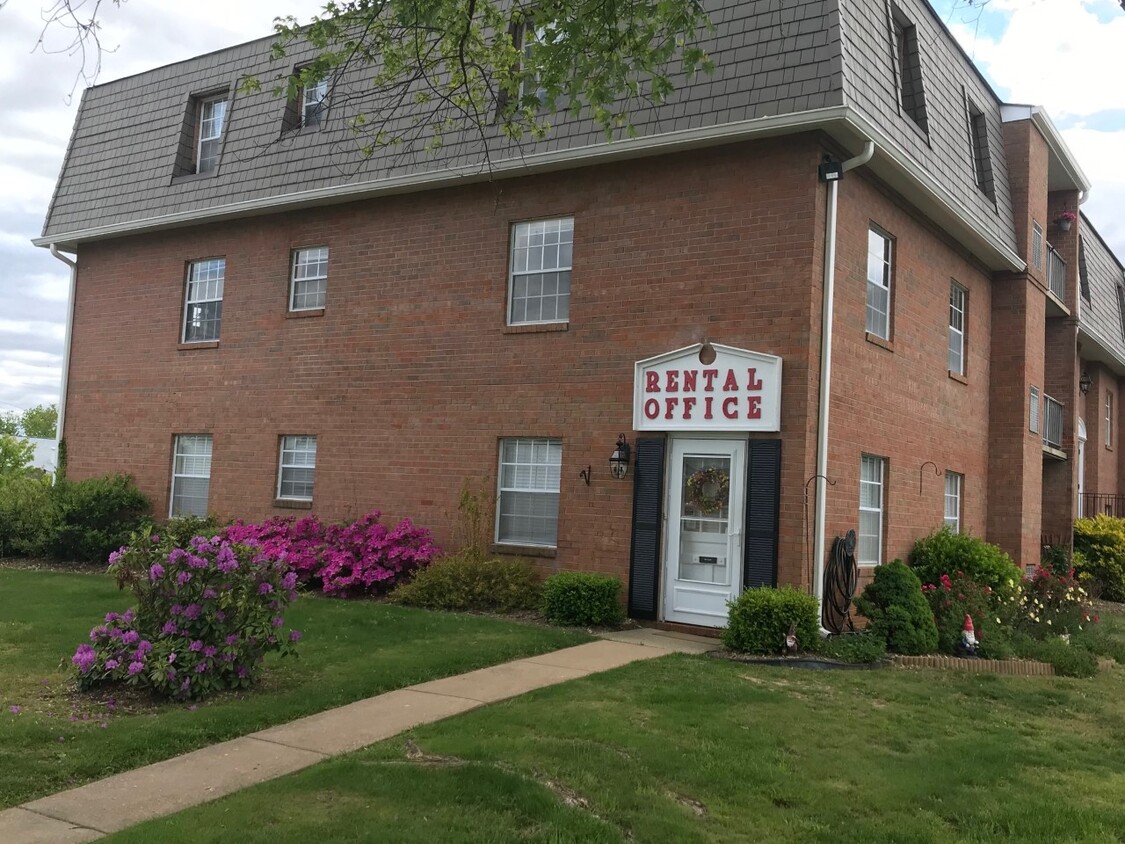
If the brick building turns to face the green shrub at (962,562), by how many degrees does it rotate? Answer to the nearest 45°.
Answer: approximately 135° to its left

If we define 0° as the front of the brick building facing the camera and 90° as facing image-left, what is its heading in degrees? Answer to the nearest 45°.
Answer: approximately 45°

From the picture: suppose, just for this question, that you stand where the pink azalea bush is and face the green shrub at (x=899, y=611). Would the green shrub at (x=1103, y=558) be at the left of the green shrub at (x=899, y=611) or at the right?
left

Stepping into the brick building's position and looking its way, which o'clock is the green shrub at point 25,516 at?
The green shrub is roughly at 2 o'clock from the brick building.

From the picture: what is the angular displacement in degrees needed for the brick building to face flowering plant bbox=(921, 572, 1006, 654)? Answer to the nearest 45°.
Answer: approximately 90° to its left

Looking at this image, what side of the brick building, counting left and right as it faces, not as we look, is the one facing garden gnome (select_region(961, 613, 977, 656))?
left
